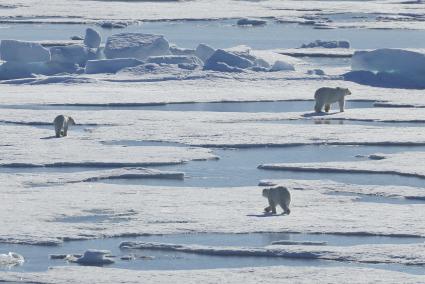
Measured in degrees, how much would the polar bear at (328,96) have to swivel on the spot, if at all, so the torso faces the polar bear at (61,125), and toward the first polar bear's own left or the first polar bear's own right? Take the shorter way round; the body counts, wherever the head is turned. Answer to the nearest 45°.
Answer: approximately 135° to the first polar bear's own right

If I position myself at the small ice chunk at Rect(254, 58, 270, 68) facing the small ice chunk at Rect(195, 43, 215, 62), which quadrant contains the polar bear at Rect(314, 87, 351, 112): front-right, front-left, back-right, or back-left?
back-left

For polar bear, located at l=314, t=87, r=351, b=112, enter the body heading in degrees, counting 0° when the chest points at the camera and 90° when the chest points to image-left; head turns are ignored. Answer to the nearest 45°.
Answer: approximately 270°

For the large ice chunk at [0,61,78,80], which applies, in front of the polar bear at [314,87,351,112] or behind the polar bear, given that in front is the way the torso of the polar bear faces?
behind

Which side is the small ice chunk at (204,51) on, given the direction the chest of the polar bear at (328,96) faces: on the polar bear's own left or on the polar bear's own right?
on the polar bear's own left

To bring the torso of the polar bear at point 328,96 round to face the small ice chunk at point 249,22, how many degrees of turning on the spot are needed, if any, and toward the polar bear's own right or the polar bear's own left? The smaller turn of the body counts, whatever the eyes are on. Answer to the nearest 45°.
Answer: approximately 90° to the polar bear's own left

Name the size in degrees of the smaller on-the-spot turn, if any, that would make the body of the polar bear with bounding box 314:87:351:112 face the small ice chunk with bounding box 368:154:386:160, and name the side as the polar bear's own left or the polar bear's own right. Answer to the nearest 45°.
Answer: approximately 90° to the polar bear's own right

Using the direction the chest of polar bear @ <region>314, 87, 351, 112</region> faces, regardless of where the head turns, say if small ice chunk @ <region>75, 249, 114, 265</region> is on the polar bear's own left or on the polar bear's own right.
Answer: on the polar bear's own right

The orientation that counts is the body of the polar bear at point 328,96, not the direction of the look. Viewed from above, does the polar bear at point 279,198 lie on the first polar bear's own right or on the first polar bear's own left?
on the first polar bear's own right
